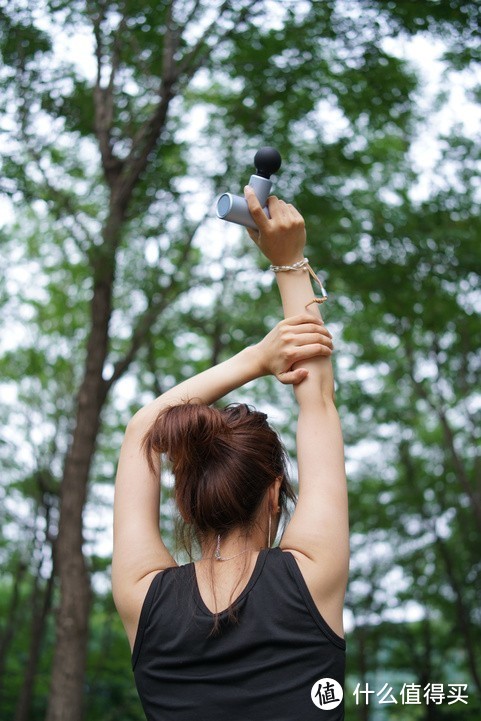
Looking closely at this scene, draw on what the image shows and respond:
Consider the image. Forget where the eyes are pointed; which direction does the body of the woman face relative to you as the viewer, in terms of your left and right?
facing away from the viewer

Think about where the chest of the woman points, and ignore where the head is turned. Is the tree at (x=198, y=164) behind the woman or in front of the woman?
in front
